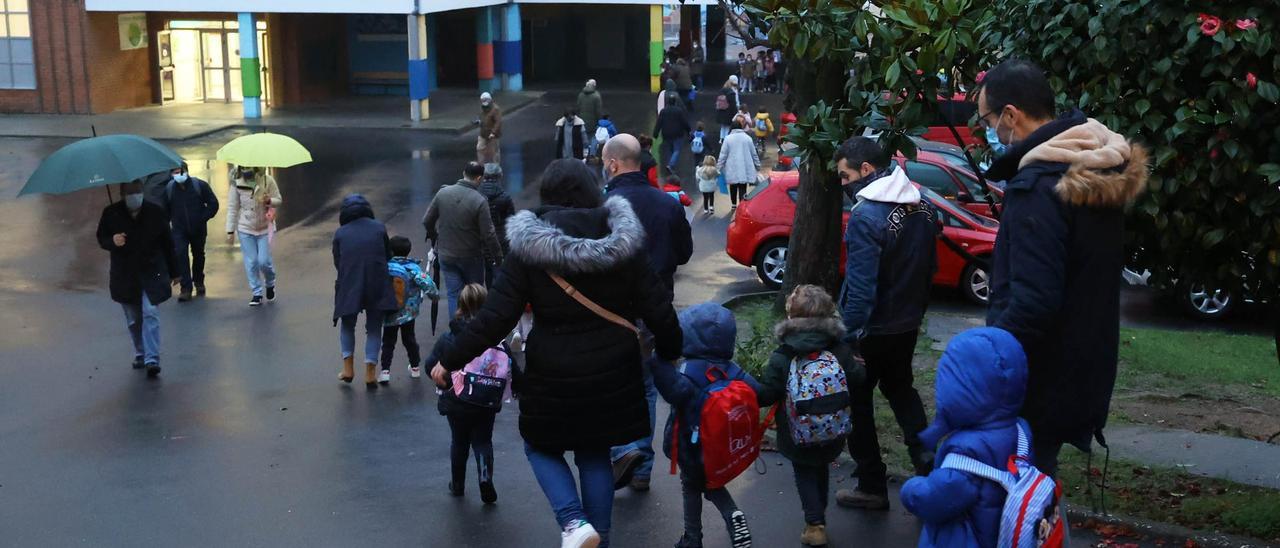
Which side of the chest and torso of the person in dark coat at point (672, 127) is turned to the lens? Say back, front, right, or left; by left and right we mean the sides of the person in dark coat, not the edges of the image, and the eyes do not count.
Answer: back

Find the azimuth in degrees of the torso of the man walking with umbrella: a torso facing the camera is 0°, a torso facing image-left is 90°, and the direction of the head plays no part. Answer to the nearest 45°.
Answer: approximately 0°

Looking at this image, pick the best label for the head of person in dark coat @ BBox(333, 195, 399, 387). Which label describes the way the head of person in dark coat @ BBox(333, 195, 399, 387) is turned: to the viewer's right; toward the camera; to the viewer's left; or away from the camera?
away from the camera

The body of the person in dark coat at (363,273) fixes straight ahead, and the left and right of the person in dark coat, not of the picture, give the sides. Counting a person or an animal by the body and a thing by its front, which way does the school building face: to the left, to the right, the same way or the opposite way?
the opposite way

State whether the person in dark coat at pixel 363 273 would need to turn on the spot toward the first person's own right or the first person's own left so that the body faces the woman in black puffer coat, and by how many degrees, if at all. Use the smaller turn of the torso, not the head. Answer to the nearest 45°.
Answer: approximately 180°

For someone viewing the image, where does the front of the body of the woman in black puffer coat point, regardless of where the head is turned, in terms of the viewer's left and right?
facing away from the viewer

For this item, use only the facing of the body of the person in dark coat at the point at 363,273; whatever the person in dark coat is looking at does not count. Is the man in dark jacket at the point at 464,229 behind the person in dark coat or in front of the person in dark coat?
in front

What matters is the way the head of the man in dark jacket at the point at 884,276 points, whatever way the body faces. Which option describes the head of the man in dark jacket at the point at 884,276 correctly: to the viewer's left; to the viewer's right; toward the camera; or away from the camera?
to the viewer's left

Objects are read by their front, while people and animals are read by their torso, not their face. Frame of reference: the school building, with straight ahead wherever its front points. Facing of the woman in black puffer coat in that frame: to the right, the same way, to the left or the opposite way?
the opposite way

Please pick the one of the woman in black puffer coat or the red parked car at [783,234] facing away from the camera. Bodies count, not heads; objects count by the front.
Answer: the woman in black puffer coat

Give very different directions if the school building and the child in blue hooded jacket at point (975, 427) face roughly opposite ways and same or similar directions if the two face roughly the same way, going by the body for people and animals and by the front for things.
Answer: very different directions

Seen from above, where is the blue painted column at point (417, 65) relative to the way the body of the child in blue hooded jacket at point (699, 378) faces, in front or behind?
in front

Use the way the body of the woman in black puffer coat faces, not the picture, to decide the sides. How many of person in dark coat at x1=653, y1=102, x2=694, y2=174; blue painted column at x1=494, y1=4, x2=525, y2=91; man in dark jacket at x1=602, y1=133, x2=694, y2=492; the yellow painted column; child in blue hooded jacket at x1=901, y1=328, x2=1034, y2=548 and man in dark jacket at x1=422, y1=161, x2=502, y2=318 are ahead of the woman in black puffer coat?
5

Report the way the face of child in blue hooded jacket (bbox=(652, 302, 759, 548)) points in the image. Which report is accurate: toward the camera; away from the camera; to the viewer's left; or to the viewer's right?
away from the camera

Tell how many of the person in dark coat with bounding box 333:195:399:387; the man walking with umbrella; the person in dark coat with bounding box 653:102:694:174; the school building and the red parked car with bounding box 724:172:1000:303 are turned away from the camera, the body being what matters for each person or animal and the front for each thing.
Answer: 2
